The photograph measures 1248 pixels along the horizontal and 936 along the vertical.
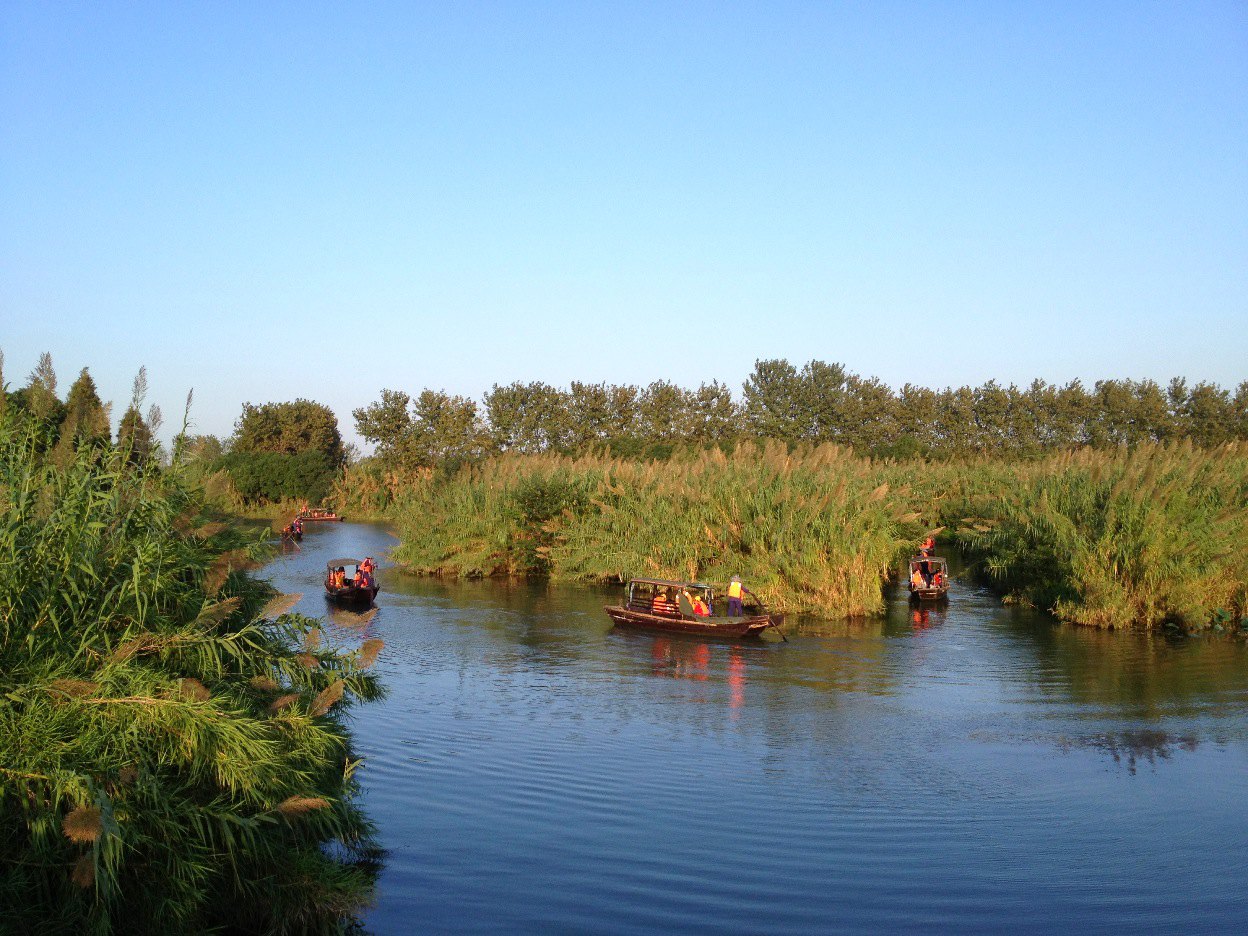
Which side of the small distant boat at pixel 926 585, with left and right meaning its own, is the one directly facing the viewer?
front

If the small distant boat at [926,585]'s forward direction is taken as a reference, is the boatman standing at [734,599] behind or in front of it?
in front

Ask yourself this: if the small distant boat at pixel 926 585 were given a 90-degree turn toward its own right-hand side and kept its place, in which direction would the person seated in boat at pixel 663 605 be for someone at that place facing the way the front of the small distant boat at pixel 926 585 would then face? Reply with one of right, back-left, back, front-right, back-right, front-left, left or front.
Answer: front-left

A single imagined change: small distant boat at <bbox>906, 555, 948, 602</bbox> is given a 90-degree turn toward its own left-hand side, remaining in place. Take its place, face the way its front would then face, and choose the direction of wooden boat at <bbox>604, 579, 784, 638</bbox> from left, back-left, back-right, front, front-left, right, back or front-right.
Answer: back-right
